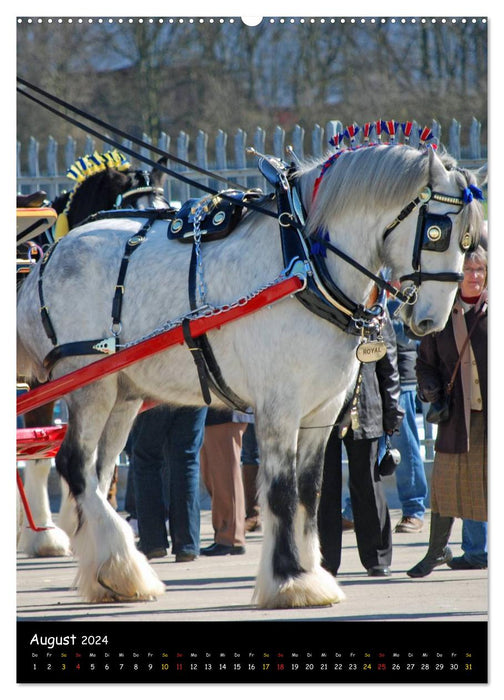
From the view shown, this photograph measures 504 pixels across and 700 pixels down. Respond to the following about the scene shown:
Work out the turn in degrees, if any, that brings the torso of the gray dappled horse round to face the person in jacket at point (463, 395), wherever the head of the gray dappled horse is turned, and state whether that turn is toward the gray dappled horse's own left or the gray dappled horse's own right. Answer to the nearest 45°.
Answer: approximately 45° to the gray dappled horse's own left

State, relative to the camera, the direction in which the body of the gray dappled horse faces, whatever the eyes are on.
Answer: to the viewer's right

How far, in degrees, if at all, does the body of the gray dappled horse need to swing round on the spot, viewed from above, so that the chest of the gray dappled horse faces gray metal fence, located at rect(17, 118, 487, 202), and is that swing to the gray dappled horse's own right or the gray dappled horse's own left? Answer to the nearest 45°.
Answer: approximately 90° to the gray dappled horse's own left
